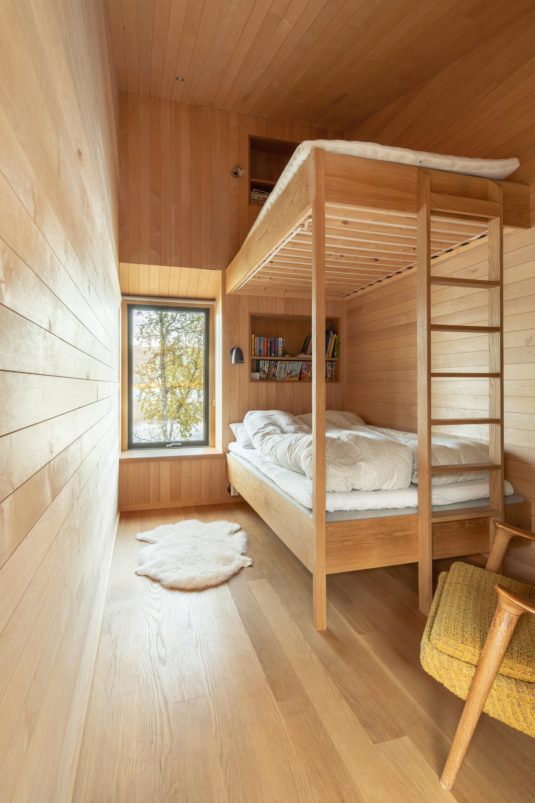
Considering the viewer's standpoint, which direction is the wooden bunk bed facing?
facing the viewer and to the right of the viewer

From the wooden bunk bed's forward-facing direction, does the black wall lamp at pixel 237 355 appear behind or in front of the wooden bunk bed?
behind
